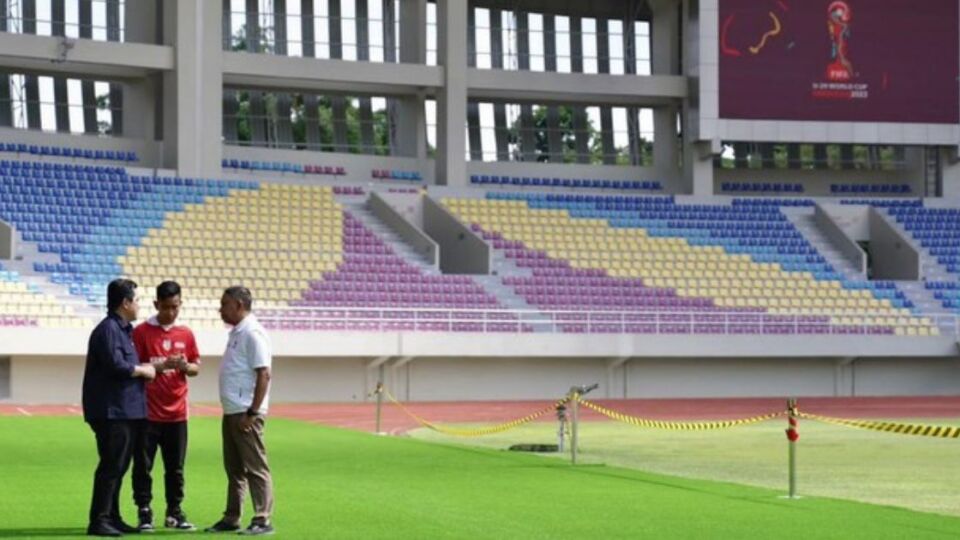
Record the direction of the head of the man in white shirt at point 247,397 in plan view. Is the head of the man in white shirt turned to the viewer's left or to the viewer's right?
to the viewer's left

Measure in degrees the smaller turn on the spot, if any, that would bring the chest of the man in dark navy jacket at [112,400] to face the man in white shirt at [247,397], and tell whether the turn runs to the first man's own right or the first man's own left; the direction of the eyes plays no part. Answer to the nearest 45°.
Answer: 0° — they already face them

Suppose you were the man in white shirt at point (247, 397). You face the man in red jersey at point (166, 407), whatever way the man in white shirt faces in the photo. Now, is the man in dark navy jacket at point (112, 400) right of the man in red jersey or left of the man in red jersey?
left

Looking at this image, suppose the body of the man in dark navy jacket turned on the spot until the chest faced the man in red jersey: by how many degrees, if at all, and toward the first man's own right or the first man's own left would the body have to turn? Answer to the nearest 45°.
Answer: approximately 45° to the first man's own left

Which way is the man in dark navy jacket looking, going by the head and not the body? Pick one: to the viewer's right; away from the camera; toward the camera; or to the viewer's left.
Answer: to the viewer's right

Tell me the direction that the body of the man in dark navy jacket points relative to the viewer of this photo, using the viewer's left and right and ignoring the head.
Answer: facing to the right of the viewer
